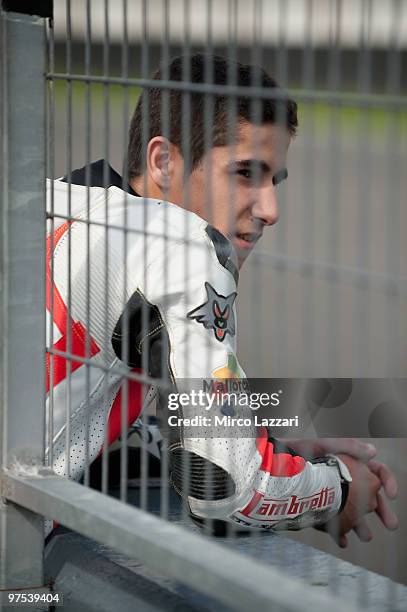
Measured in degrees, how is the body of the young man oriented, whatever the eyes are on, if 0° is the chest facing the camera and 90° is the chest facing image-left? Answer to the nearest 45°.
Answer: approximately 270°
